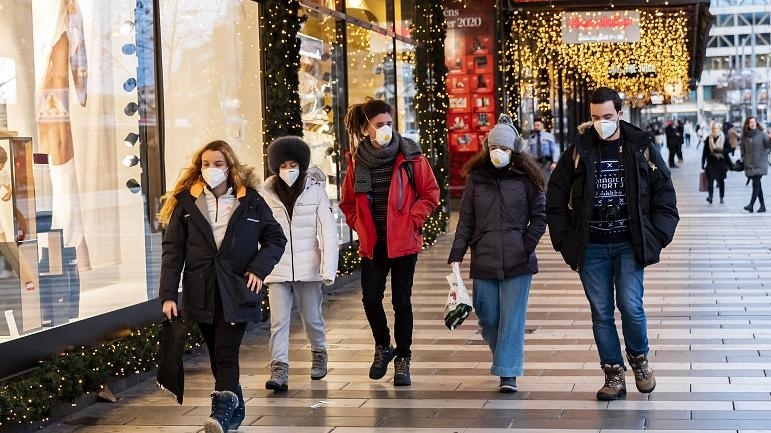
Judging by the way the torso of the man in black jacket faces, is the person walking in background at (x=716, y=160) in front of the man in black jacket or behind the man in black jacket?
behind

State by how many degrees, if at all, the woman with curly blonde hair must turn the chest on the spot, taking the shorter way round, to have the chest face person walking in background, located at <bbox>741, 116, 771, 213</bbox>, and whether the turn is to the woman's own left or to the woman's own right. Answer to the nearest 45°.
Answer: approximately 135° to the woman's own left

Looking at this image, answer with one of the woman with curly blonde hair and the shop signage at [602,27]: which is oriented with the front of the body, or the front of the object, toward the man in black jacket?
the shop signage

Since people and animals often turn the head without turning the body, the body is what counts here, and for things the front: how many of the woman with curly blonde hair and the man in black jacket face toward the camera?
2

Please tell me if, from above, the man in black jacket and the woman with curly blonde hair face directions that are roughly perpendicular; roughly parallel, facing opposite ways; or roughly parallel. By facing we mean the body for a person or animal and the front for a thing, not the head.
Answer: roughly parallel

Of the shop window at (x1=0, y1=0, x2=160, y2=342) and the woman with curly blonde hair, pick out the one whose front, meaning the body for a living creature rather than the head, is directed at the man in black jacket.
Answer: the shop window

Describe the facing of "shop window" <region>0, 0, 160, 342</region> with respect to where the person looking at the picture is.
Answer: facing the viewer and to the right of the viewer

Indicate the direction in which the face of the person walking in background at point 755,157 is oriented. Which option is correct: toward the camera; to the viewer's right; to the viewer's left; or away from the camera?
toward the camera

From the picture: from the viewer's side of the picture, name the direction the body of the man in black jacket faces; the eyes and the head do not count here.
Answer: toward the camera

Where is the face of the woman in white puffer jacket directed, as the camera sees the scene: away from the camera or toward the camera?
toward the camera

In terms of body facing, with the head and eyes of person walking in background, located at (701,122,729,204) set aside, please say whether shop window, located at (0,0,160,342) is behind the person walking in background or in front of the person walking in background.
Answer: in front

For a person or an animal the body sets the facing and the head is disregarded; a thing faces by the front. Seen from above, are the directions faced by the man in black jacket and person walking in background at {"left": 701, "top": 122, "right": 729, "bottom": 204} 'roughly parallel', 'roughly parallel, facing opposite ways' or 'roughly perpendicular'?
roughly parallel

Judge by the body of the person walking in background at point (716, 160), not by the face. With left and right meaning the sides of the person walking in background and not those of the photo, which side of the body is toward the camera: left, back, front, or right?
front

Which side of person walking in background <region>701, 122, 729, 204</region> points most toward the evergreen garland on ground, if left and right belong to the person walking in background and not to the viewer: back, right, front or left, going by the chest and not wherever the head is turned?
front

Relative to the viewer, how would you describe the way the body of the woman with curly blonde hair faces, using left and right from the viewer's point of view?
facing the viewer

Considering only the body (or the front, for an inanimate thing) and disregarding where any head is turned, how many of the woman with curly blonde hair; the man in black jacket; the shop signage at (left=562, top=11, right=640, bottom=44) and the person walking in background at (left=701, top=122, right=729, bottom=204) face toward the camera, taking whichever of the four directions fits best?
4
